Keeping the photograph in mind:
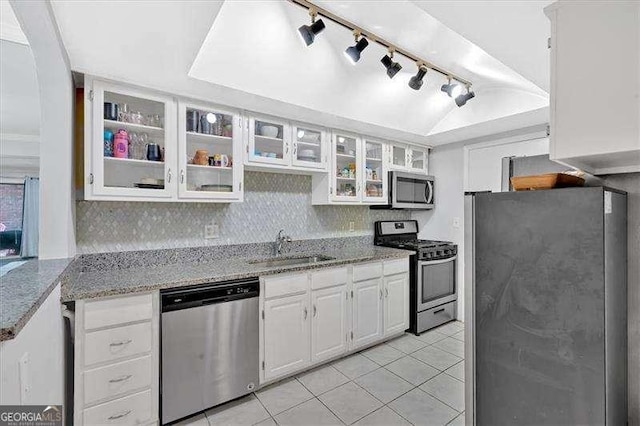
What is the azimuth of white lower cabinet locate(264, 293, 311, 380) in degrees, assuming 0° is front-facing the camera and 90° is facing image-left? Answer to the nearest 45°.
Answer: approximately 315°

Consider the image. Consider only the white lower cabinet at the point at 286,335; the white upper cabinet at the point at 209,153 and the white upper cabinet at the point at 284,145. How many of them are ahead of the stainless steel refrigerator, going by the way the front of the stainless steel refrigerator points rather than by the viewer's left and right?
3

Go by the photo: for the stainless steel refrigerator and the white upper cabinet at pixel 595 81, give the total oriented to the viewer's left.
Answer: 2

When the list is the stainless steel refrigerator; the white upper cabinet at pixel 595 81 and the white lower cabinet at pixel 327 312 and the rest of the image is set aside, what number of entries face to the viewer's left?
2

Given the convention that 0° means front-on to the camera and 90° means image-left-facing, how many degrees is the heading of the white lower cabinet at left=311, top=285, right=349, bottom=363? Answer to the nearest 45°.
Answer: approximately 315°

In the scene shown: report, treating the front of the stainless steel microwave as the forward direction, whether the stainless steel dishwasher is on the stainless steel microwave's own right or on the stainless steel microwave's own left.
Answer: on the stainless steel microwave's own right

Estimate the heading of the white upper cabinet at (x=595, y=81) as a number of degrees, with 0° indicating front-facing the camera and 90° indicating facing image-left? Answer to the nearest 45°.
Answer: approximately 90°

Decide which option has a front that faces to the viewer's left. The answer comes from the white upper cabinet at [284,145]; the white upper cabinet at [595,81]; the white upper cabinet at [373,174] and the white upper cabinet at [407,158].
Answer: the white upper cabinet at [595,81]

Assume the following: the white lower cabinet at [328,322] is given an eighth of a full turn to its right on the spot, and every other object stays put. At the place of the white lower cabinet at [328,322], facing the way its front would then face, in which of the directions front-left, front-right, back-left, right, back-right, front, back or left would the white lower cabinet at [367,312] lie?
back-left

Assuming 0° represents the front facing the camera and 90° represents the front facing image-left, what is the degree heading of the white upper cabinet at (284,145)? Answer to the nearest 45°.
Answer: approximately 315°
